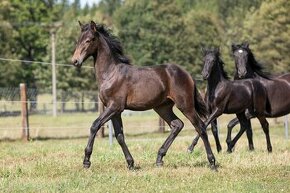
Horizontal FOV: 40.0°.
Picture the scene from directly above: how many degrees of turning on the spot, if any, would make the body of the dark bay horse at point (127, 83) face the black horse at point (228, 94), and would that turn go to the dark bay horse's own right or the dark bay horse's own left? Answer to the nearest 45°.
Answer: approximately 135° to the dark bay horse's own right

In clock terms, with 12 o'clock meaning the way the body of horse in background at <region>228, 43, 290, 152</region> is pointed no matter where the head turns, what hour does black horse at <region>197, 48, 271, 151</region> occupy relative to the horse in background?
The black horse is roughly at 10 o'clock from the horse in background.

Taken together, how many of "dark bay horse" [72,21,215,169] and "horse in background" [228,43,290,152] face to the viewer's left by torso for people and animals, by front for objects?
2

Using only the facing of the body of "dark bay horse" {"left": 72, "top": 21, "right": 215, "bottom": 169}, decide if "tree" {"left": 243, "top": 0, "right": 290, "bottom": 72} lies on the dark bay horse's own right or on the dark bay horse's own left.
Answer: on the dark bay horse's own right

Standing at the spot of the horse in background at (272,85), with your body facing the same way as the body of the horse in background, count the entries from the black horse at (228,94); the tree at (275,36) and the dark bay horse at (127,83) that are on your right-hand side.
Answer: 1

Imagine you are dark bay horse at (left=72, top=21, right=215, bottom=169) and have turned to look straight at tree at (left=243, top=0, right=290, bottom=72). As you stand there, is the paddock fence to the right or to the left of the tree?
left

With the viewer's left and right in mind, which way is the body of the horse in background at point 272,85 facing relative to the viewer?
facing to the left of the viewer

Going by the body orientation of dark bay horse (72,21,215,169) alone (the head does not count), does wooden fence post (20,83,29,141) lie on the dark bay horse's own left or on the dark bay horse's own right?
on the dark bay horse's own right

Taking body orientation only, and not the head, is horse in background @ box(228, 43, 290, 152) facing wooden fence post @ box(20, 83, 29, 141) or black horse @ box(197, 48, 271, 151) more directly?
the wooden fence post

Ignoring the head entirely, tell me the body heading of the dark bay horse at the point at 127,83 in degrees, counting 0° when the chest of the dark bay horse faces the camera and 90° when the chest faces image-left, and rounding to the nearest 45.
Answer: approximately 90°
